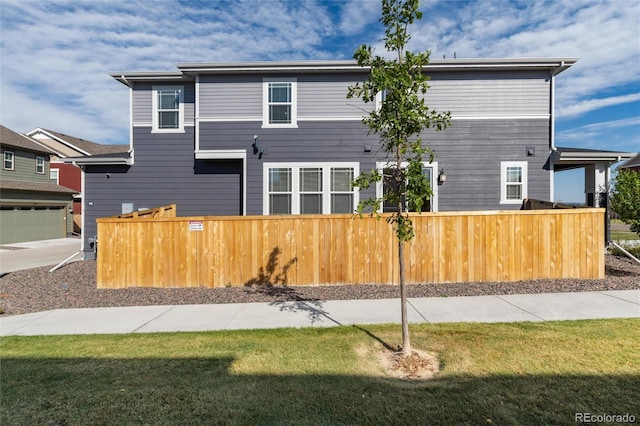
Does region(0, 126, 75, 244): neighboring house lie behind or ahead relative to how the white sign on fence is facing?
behind

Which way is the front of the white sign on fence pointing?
toward the camera

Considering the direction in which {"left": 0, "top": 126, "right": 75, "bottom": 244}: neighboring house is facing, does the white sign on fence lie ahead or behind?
ahead

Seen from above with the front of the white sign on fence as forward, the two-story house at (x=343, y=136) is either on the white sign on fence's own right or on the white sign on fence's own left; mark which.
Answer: on the white sign on fence's own left

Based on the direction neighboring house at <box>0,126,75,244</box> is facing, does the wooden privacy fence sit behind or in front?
in front

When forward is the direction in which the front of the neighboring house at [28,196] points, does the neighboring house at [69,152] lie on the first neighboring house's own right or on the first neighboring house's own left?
on the first neighboring house's own left

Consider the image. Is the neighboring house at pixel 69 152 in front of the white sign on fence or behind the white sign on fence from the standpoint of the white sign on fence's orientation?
behind

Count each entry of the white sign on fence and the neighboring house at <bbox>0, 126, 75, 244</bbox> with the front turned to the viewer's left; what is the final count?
0
